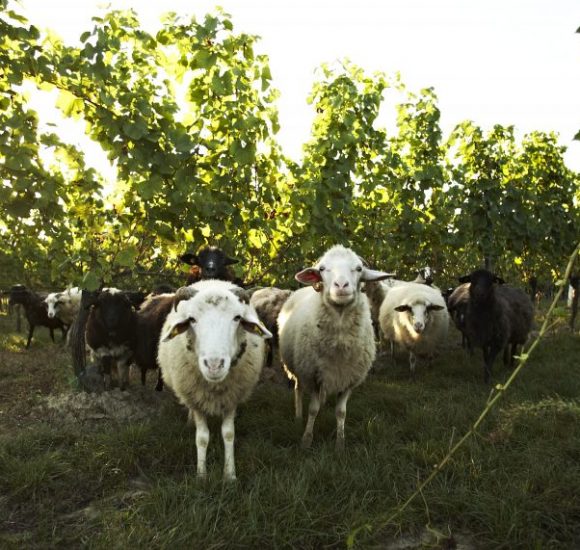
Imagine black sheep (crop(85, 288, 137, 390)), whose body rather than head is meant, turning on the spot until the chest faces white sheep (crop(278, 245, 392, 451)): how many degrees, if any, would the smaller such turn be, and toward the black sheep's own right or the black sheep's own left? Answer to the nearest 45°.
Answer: approximately 45° to the black sheep's own left

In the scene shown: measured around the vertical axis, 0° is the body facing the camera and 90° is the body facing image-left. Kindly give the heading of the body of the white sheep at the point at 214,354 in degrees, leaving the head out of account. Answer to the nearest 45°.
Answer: approximately 0°

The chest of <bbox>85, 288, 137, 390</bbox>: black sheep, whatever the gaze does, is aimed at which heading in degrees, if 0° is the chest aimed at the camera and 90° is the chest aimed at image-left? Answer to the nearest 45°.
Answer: approximately 0°

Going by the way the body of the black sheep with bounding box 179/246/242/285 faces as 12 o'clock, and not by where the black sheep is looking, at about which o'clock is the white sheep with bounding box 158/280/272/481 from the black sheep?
The white sheep is roughly at 12 o'clock from the black sheep.

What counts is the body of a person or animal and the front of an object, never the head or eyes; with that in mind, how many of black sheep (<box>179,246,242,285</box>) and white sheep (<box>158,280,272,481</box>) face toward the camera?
2
